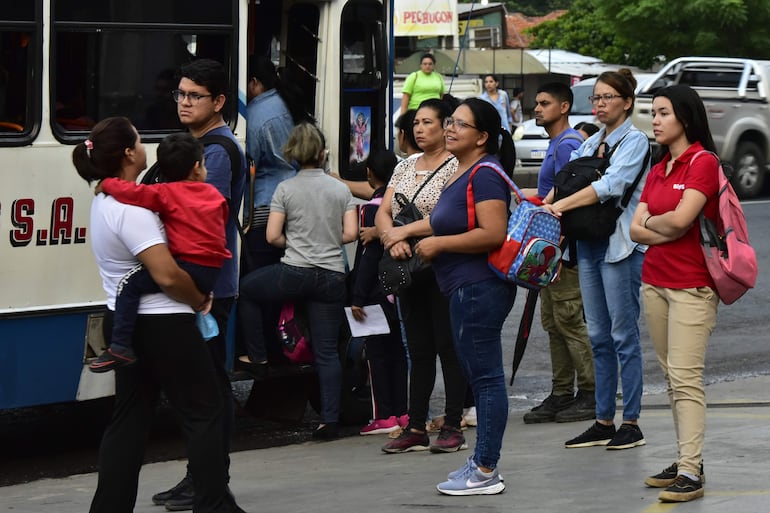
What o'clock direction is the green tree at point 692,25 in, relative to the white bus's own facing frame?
The green tree is roughly at 10 o'clock from the white bus.

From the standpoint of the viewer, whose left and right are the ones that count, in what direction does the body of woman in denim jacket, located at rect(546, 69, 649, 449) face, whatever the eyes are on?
facing the viewer and to the left of the viewer

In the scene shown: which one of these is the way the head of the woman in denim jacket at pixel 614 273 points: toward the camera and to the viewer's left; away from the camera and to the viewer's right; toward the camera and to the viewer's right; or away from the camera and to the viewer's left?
toward the camera and to the viewer's left

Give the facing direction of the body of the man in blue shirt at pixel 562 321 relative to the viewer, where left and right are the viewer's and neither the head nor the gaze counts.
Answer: facing to the left of the viewer

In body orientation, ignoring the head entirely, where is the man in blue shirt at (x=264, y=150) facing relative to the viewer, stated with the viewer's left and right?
facing away from the viewer and to the left of the viewer

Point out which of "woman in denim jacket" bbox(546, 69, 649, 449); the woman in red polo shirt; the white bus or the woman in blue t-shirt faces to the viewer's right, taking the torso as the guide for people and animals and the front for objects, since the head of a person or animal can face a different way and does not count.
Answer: the white bus

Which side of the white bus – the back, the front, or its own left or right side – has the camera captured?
right

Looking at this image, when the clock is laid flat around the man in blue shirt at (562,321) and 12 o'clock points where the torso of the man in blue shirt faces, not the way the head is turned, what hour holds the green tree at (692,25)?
The green tree is roughly at 3 o'clock from the man in blue shirt.

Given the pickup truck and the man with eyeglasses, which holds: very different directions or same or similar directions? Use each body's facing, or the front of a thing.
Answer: very different directions
